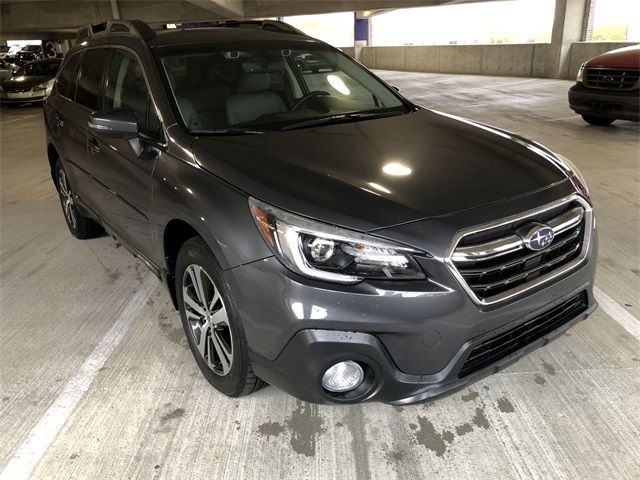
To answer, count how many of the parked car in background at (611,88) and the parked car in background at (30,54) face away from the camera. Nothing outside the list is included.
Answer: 0

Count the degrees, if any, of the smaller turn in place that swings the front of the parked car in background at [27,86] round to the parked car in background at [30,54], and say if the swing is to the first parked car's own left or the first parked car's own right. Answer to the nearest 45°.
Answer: approximately 135° to the first parked car's own right

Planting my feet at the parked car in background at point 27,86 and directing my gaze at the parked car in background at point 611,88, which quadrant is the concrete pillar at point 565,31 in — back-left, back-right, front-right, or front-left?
front-left

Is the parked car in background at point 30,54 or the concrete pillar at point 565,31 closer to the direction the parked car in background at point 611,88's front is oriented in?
the parked car in background

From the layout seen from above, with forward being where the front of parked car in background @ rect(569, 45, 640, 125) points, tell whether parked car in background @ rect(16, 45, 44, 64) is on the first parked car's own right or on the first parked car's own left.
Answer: on the first parked car's own right

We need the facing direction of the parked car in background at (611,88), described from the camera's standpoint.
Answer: facing the viewer and to the left of the viewer

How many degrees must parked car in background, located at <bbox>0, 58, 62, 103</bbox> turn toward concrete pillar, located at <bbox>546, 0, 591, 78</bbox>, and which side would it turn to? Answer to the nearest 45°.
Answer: approximately 135° to its left

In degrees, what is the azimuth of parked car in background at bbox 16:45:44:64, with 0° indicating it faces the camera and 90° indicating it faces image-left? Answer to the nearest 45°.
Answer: approximately 45°

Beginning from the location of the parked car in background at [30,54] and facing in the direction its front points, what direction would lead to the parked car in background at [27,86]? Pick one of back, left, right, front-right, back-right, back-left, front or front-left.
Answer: front-left

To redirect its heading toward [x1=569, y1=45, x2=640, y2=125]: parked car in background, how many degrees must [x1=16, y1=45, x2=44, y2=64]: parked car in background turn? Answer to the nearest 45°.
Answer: approximately 45° to its left

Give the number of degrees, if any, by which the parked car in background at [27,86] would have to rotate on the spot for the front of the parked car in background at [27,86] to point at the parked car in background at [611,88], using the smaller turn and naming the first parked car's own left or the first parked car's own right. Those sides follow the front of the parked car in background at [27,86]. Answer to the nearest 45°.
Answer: approximately 90° to the first parked car's own left

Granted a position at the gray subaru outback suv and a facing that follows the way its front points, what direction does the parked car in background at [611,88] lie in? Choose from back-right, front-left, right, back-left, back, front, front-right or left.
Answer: left

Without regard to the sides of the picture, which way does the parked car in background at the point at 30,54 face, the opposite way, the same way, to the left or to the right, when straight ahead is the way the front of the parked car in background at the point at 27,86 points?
the same way

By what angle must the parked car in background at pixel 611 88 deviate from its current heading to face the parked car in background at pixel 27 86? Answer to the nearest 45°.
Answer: approximately 45° to its right

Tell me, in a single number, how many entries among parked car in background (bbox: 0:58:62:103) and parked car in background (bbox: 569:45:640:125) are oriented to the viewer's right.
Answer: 0

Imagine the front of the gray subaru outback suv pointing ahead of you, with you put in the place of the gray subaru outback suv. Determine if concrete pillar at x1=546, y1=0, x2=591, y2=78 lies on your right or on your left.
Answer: on your left

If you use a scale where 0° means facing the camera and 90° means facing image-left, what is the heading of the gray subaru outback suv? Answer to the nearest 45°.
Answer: approximately 315°
